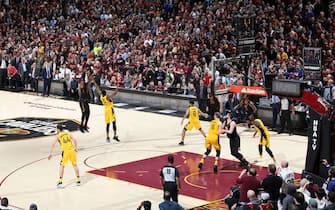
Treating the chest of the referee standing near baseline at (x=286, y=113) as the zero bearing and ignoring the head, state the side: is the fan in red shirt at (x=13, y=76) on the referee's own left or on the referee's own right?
on the referee's own right

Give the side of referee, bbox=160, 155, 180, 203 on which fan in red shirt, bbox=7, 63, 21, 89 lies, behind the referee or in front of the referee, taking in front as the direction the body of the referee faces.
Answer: in front

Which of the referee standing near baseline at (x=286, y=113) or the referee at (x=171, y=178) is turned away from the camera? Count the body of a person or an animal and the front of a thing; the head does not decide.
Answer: the referee at (x=171, y=178)

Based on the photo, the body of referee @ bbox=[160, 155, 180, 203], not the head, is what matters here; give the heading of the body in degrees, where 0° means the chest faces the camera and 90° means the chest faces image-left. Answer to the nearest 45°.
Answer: approximately 180°

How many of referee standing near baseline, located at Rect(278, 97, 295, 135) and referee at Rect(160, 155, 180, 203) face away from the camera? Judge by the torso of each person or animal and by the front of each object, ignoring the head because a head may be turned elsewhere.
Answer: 1

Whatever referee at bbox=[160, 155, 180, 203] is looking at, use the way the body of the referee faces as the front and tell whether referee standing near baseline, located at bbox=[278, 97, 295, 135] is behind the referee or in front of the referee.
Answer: in front

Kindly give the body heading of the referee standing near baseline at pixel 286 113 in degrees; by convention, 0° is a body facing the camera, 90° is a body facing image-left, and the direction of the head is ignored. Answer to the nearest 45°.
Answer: approximately 45°

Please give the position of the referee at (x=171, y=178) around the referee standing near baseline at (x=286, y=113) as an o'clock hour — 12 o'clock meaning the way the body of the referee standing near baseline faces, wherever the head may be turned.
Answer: The referee is roughly at 11 o'clock from the referee standing near baseline.
